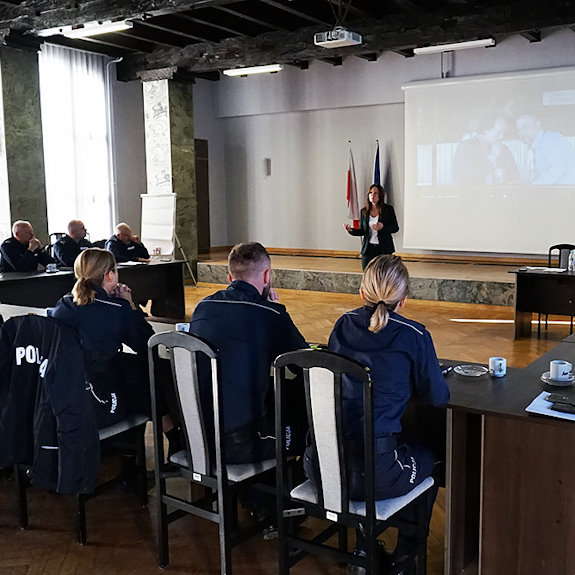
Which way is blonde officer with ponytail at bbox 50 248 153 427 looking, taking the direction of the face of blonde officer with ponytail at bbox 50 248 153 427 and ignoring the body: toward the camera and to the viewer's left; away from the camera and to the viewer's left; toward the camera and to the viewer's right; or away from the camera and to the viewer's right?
away from the camera and to the viewer's right

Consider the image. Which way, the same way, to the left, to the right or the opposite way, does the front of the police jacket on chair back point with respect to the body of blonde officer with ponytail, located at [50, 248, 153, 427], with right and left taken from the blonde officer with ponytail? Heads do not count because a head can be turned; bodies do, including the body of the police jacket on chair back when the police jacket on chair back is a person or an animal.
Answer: the same way

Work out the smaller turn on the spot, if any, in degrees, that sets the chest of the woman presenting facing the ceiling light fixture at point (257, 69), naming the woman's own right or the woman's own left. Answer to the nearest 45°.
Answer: approximately 90° to the woman's own right

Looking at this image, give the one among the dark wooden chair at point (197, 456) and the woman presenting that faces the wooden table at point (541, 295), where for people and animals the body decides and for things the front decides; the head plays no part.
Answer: the dark wooden chair

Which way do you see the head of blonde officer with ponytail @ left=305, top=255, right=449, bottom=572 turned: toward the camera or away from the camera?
away from the camera

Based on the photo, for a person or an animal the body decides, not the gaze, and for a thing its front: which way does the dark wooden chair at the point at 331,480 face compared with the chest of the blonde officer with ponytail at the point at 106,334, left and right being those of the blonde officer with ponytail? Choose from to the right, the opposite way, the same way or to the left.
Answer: the same way

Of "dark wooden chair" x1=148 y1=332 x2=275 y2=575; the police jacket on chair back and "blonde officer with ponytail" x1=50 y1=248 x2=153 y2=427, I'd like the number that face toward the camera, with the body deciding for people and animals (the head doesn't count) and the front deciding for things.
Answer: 0

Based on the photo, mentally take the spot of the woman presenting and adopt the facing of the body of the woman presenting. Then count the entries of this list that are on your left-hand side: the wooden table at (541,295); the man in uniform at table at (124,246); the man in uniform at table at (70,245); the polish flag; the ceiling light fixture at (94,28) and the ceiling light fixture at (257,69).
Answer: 1

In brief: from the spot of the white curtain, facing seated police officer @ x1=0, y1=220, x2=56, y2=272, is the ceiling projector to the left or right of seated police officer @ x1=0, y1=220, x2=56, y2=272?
left

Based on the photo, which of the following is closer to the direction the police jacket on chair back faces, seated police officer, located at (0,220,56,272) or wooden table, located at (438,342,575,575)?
the seated police officer

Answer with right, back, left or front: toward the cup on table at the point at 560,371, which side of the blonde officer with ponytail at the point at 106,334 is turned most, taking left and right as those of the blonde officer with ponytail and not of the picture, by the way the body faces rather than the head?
right

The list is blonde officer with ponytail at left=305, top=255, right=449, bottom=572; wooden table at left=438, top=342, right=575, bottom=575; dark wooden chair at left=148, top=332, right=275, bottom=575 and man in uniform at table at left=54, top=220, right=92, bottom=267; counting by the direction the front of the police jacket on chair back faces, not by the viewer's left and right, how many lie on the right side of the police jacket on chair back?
3

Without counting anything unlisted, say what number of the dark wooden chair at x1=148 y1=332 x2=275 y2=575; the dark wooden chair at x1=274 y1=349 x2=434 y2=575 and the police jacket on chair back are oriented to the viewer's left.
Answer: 0

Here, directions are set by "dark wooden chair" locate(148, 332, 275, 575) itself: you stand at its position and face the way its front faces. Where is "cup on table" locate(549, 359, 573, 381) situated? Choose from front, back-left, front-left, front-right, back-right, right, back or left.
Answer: front-right

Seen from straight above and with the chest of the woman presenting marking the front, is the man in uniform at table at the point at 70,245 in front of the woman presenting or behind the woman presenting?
in front

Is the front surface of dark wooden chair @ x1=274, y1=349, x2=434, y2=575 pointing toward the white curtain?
no
